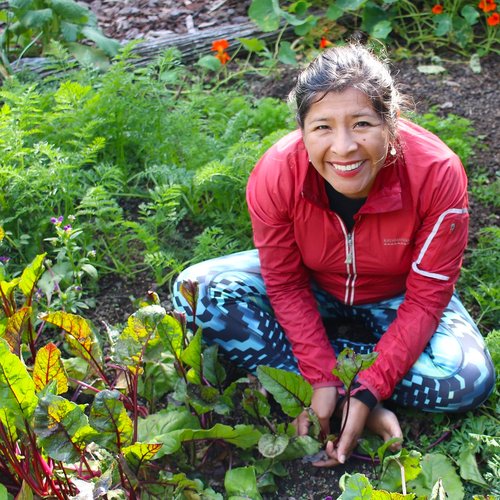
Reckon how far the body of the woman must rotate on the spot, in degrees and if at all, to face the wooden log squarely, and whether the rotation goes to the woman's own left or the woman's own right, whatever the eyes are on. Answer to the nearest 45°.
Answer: approximately 180°

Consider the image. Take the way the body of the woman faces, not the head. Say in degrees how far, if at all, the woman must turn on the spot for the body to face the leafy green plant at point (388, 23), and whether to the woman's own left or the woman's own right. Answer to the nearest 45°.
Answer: approximately 180°

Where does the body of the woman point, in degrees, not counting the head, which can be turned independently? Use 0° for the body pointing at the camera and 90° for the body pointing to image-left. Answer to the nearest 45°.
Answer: approximately 0°

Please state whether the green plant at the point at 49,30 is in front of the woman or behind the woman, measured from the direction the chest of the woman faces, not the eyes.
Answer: behind
